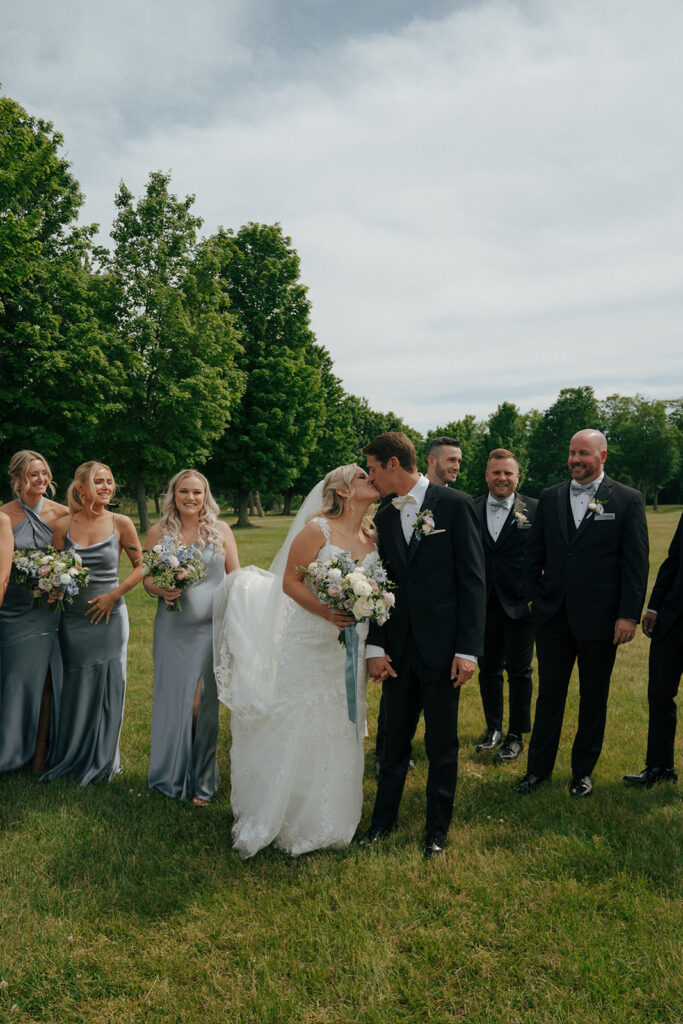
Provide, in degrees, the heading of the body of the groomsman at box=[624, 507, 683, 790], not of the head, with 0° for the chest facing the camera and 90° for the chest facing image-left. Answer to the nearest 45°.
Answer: approximately 45°

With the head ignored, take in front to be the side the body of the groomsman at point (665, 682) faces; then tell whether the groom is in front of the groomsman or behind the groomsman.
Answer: in front

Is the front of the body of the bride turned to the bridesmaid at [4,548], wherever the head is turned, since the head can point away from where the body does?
no

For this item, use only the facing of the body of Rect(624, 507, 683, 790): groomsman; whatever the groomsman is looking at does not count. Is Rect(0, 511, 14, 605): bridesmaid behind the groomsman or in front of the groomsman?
in front

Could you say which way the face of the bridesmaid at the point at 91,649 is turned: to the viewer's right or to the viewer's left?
to the viewer's right

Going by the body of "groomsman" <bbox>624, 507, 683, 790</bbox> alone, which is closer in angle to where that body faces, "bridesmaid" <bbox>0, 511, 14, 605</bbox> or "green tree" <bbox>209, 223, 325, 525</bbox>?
the bridesmaid

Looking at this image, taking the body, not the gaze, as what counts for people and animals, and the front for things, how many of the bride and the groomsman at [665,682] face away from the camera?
0

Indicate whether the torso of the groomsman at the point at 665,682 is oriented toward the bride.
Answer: yes

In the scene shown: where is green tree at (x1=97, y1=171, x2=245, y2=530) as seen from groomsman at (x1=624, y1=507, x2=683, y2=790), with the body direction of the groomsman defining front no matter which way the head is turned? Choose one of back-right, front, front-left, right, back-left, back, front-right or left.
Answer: right

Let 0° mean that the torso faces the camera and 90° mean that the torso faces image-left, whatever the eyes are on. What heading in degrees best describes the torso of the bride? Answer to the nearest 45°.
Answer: approximately 315°

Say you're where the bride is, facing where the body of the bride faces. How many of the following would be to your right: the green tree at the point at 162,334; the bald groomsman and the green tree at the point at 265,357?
0

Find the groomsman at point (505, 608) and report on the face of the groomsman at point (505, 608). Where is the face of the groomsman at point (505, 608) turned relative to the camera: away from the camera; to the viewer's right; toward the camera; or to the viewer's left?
toward the camera

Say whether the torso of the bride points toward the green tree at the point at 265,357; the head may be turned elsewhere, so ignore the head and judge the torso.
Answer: no

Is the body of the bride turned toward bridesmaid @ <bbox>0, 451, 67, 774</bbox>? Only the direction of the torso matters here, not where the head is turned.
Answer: no

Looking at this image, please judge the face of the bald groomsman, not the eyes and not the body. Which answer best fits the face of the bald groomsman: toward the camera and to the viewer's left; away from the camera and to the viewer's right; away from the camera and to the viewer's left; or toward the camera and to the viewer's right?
toward the camera and to the viewer's left

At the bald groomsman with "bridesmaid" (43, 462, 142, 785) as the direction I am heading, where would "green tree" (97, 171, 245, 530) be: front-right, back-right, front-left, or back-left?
front-right

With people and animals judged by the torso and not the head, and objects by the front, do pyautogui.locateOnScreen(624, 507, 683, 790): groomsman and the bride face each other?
no

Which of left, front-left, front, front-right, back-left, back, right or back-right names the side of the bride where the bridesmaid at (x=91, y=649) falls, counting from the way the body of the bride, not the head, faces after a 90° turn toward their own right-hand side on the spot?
right
